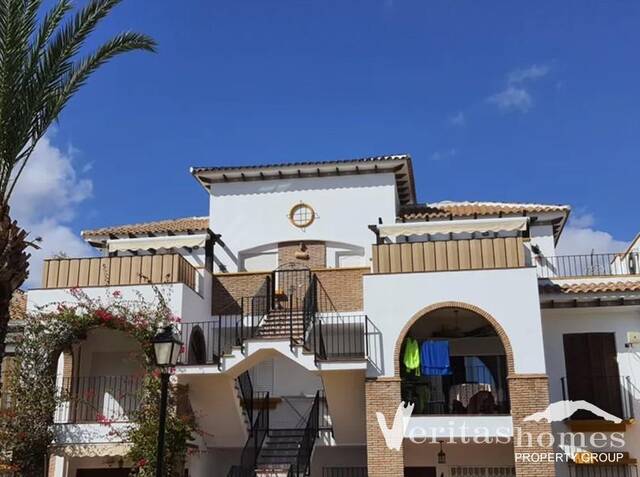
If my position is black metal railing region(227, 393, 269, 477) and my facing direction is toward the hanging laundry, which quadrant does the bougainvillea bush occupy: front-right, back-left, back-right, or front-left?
back-right

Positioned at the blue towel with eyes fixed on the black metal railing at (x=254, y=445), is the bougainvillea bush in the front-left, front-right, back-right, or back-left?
front-left

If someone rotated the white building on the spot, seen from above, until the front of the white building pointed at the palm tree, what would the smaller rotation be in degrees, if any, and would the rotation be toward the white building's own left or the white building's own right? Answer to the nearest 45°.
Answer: approximately 45° to the white building's own right

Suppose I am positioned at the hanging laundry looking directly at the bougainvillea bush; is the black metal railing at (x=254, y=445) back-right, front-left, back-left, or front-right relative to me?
front-right

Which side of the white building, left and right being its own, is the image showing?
front

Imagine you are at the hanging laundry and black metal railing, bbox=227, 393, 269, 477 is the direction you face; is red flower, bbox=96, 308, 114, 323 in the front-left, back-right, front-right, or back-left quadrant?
front-left

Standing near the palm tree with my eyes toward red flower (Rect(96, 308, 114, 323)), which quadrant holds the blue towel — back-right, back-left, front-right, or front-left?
front-right

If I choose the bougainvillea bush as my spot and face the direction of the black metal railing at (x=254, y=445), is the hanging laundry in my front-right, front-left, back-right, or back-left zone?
front-right
